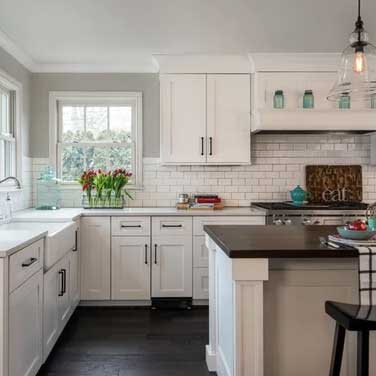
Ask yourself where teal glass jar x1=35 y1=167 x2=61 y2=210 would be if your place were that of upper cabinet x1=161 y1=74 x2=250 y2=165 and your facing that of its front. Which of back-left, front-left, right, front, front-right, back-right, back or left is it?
right

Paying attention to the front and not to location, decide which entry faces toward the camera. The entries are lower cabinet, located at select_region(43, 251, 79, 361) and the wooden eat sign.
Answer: the wooden eat sign

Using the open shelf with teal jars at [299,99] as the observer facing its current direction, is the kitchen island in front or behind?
in front

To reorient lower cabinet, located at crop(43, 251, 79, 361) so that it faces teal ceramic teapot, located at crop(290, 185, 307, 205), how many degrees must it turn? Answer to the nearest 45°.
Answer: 0° — it already faces it

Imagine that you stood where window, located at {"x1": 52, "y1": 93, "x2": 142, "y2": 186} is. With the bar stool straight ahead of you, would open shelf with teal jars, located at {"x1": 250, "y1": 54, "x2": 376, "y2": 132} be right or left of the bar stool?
left

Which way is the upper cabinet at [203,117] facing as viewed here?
toward the camera

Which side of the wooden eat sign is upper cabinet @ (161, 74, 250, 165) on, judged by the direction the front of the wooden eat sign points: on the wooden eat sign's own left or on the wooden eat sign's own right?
on the wooden eat sign's own right

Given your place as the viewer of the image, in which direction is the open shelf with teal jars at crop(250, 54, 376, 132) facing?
facing the viewer

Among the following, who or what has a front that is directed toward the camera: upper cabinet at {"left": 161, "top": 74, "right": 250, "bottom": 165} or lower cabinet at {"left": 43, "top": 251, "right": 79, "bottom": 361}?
the upper cabinet

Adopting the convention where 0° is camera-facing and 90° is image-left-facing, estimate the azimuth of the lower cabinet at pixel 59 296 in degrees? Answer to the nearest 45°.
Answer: approximately 270°

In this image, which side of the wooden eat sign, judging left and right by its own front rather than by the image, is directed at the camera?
front

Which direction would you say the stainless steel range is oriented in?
toward the camera

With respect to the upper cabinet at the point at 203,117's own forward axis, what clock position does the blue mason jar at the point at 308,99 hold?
The blue mason jar is roughly at 9 o'clock from the upper cabinet.

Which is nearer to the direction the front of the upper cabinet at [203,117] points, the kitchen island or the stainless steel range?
the kitchen island
